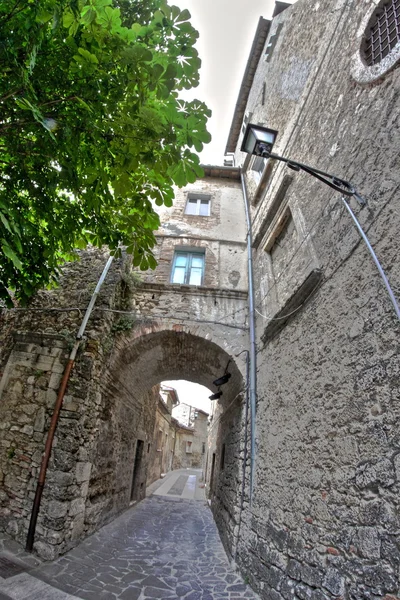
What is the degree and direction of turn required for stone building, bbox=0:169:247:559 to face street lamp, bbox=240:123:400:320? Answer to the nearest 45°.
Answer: approximately 45° to its left

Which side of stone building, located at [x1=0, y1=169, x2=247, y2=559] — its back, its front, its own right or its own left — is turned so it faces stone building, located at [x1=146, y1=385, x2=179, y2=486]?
back

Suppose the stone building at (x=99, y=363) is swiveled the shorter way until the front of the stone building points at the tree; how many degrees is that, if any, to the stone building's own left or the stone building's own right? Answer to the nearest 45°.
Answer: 0° — it already faces it

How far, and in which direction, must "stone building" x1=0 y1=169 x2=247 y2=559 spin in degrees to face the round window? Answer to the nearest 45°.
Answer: approximately 45° to its left

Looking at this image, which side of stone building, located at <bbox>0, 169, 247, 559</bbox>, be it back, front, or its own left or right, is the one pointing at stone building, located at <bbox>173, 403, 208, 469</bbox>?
back

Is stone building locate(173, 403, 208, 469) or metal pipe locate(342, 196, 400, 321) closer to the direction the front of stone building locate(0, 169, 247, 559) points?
the metal pipe

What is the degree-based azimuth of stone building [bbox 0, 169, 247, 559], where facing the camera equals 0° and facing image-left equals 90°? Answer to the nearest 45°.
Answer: approximately 0°

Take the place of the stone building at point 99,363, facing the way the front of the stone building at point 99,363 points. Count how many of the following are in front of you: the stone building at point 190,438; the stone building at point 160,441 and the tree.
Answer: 1

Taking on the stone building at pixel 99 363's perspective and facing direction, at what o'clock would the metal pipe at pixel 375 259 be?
The metal pipe is roughly at 11 o'clock from the stone building.
